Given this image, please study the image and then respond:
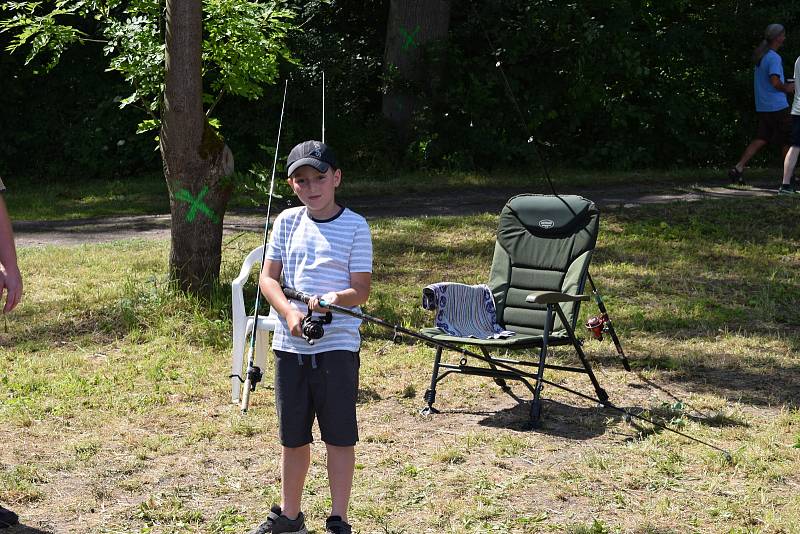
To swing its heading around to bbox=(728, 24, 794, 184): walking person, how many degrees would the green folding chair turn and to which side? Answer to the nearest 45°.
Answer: approximately 180°

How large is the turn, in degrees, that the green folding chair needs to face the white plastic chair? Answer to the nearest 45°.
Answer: approximately 45° to its right

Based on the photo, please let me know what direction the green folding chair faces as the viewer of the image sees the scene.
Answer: facing the viewer and to the left of the viewer

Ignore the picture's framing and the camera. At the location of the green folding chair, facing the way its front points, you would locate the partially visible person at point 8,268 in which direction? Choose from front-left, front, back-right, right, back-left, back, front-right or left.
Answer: front

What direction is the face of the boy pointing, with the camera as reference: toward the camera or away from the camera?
toward the camera

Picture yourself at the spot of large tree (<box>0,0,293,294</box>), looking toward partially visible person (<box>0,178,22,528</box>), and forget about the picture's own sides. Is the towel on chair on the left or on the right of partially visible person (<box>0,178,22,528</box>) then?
left
